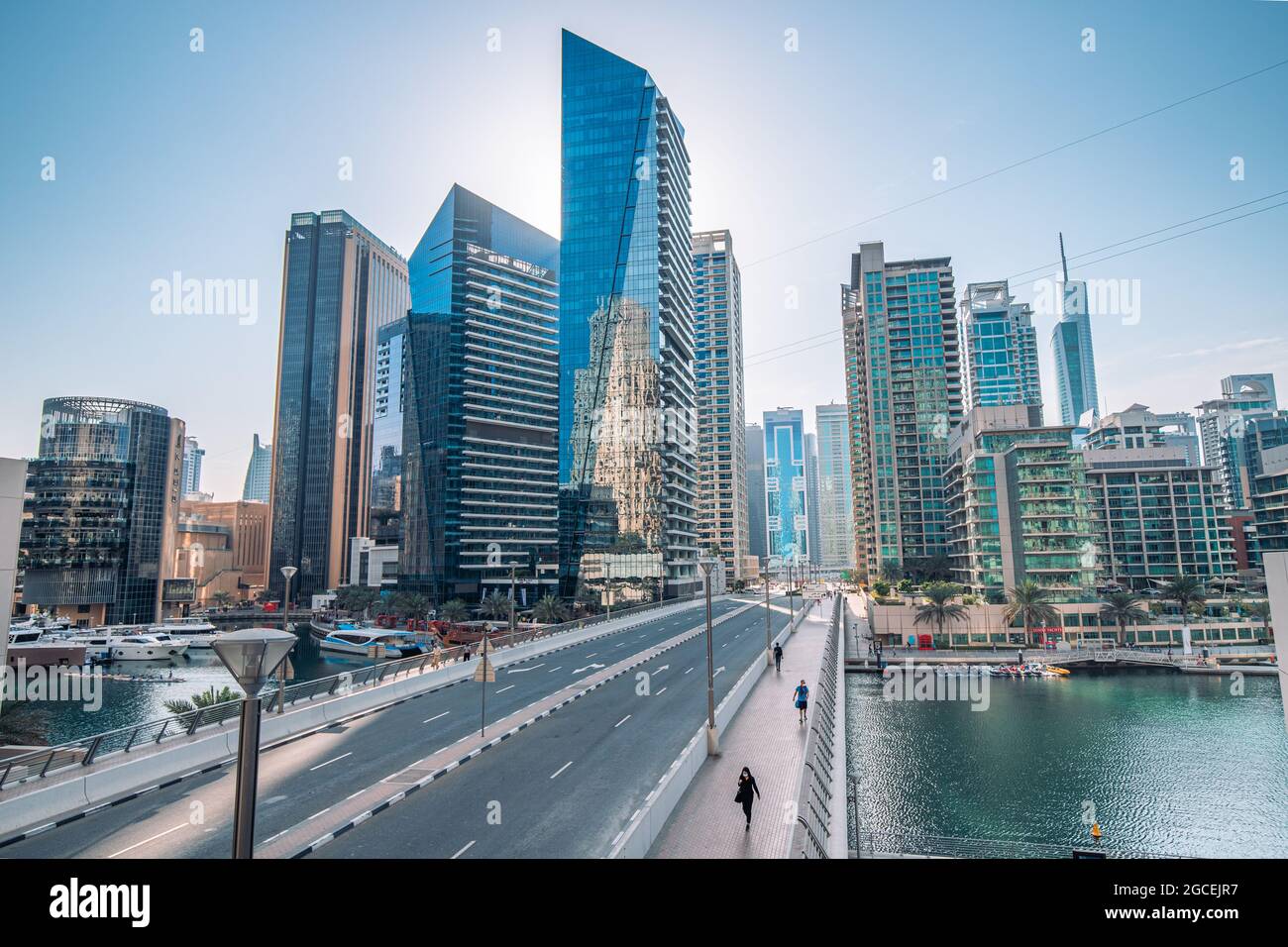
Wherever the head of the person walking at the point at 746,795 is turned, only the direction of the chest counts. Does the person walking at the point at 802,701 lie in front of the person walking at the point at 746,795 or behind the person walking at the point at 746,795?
behind

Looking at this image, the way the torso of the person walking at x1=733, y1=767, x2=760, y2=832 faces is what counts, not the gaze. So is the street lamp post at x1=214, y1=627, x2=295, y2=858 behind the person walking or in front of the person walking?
in front

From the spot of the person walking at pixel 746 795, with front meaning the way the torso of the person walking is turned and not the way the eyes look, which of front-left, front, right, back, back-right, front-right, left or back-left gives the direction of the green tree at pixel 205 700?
back-right

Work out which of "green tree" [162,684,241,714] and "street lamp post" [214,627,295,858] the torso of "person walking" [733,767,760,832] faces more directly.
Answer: the street lamp post

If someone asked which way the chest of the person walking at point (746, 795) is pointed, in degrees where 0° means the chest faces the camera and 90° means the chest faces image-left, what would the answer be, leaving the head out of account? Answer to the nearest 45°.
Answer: approximately 0°

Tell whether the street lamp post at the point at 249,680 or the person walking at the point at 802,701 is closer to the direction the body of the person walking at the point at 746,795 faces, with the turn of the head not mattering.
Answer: the street lamp post
